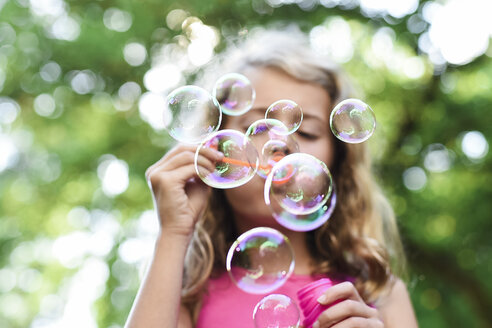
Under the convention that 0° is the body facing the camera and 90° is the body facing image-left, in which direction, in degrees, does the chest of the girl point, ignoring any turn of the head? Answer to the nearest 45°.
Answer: approximately 0°
